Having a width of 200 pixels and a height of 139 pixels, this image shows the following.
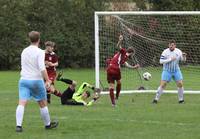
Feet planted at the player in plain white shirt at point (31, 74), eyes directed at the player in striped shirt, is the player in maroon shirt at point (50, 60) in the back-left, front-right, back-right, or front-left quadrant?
front-left

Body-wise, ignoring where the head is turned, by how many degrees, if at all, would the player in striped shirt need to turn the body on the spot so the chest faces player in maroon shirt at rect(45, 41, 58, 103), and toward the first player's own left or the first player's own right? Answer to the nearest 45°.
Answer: approximately 90° to the first player's own right

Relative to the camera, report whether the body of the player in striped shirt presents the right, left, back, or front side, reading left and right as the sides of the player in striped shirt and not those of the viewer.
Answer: front

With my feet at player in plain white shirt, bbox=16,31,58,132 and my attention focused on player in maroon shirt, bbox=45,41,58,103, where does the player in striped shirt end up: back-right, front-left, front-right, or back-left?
front-right

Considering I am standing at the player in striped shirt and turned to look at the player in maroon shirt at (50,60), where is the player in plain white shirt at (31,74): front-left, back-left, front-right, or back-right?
front-left

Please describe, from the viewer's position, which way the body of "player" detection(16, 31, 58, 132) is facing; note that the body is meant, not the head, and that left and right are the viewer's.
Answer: facing away from the viewer and to the right of the viewer

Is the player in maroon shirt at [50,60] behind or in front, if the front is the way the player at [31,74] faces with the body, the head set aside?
in front

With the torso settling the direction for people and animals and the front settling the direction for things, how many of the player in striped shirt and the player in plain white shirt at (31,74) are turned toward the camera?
1

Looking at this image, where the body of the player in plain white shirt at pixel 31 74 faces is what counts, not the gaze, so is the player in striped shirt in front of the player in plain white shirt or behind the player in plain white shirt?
in front
